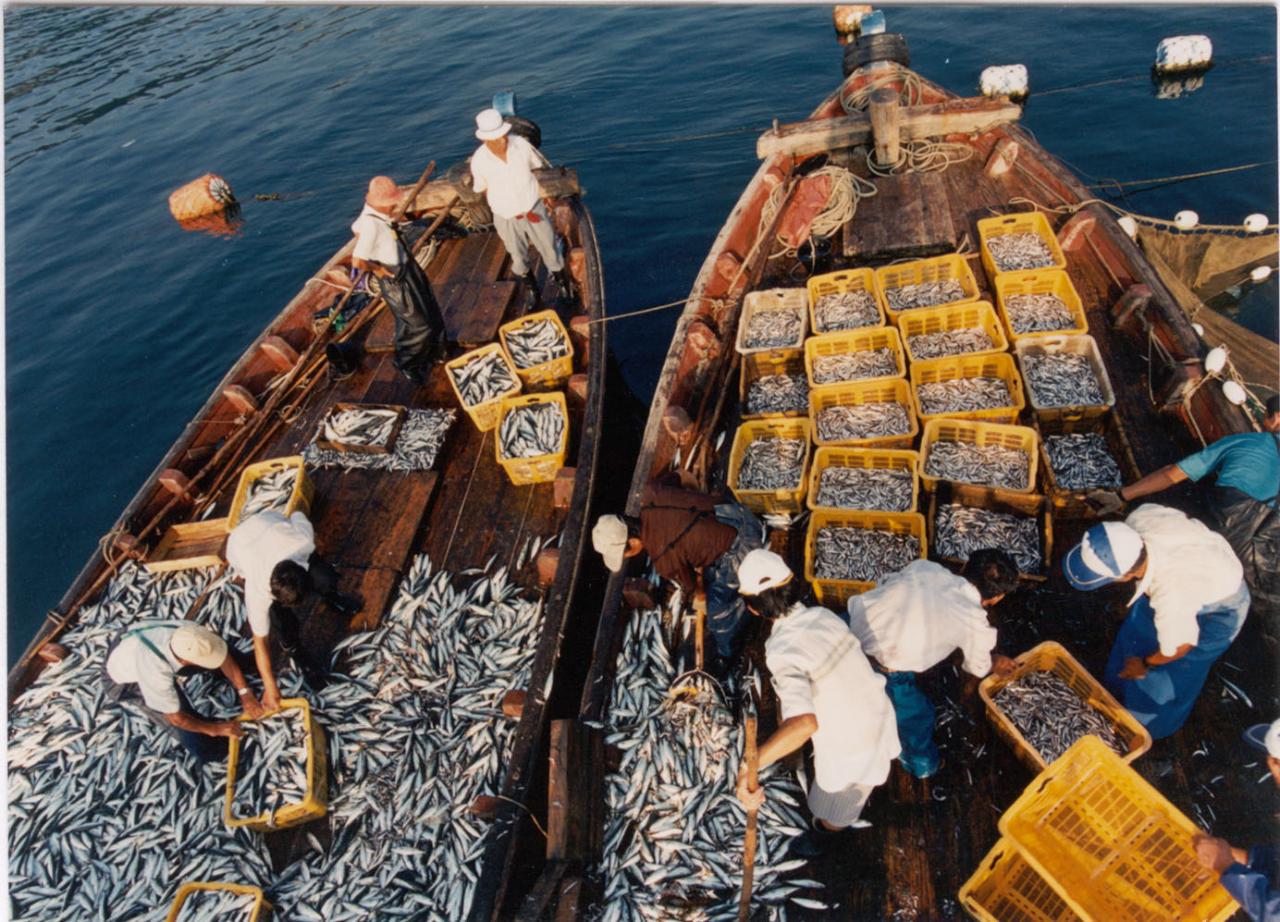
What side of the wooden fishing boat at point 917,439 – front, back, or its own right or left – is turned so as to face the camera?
back

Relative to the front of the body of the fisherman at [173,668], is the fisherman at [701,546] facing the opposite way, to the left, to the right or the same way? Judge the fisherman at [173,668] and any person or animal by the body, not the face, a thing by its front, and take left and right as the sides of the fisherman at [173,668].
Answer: the opposite way

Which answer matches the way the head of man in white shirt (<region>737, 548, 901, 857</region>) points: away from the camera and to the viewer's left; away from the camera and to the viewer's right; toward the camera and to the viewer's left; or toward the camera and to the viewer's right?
away from the camera and to the viewer's left

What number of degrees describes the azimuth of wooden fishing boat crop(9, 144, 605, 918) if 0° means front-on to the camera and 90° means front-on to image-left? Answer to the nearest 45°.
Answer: approximately 180°

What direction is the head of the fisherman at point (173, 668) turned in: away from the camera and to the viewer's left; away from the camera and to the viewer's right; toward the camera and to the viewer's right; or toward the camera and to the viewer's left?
toward the camera and to the viewer's right

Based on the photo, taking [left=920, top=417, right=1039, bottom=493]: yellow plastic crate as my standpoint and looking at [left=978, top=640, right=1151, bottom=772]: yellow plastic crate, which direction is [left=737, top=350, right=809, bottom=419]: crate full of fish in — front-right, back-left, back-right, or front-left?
back-right

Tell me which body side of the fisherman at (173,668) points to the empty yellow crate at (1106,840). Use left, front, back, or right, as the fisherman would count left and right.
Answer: front

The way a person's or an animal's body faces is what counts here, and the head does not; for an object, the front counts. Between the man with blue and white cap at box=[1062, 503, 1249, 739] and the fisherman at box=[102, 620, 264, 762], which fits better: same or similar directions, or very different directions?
very different directions

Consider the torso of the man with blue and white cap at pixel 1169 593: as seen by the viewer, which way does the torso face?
to the viewer's left

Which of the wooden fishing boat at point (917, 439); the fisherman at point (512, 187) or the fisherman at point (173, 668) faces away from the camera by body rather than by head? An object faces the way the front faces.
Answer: the wooden fishing boat

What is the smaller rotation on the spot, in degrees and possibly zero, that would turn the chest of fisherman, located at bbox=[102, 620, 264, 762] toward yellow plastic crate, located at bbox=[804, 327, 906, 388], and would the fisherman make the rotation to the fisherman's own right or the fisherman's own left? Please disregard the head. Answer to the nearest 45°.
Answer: approximately 45° to the fisherman's own left

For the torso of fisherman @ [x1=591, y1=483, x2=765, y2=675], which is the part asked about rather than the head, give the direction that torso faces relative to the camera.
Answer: to the viewer's left
